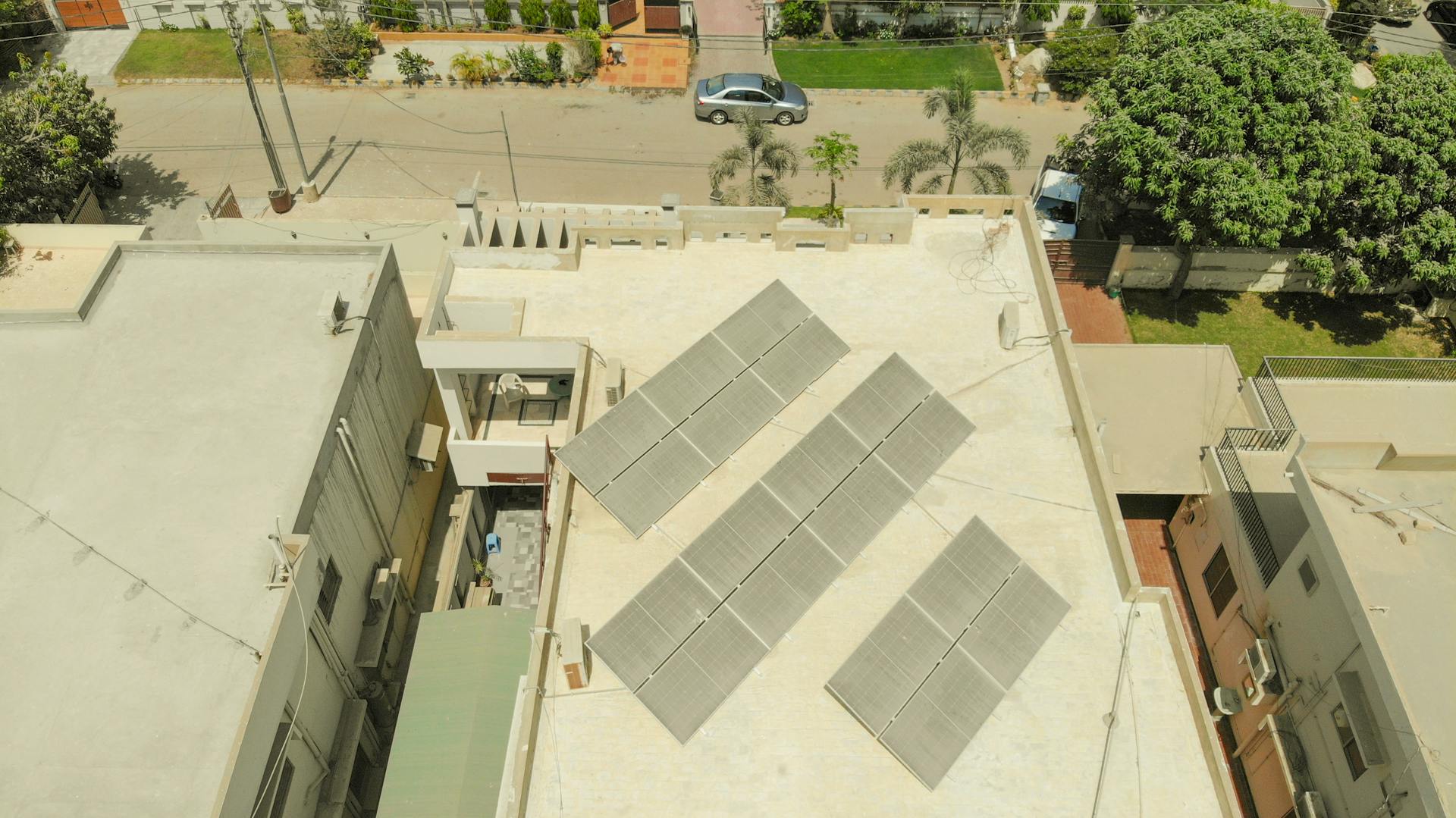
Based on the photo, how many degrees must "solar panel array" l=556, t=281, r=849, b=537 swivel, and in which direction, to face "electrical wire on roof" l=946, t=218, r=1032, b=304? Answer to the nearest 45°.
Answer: approximately 90° to its left

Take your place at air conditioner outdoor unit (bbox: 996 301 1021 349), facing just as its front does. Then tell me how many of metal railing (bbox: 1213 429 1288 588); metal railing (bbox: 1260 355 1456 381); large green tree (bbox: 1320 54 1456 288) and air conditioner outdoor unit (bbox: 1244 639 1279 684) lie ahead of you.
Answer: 0

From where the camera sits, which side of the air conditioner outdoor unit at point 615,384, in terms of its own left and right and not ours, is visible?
right

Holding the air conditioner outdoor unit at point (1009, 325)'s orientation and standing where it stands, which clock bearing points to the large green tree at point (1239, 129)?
The large green tree is roughly at 4 o'clock from the air conditioner outdoor unit.

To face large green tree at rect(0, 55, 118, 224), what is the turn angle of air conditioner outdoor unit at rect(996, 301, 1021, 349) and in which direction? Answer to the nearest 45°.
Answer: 0° — it already faces it

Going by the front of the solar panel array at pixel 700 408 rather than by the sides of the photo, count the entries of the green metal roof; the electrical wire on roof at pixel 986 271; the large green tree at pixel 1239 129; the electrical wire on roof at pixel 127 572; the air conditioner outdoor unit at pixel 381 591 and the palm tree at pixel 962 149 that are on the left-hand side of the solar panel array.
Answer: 3

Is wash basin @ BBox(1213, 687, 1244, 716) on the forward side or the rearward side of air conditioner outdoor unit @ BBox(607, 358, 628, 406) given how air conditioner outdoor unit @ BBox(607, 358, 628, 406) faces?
on the forward side

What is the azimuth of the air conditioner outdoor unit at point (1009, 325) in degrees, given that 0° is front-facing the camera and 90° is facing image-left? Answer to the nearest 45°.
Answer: approximately 90°

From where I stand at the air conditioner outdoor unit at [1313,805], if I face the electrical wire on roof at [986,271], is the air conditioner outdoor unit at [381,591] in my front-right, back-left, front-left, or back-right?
front-left

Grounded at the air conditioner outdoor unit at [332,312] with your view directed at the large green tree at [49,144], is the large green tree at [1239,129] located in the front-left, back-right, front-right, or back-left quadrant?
back-right

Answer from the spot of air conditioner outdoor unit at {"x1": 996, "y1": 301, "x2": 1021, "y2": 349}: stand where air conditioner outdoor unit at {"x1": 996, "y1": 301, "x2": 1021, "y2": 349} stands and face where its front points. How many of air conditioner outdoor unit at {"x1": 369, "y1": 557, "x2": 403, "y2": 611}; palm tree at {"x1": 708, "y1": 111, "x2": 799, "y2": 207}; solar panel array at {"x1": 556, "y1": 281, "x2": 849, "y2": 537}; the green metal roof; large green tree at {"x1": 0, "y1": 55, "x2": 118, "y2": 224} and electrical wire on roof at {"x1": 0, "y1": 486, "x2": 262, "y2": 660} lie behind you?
0

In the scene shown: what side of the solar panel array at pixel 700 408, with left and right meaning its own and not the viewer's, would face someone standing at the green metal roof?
right

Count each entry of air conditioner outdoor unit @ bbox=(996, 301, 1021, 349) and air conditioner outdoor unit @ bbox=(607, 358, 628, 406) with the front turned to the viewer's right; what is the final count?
1

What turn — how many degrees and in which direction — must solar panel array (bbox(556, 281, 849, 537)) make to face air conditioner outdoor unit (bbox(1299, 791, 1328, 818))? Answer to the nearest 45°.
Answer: approximately 45° to its left

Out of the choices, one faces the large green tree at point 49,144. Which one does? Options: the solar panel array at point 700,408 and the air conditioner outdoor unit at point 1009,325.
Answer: the air conditioner outdoor unit

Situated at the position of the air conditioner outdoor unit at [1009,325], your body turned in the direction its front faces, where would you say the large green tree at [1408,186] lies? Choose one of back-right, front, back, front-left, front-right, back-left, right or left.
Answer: back-right

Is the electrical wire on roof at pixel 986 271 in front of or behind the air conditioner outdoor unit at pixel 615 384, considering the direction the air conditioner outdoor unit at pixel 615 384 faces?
in front

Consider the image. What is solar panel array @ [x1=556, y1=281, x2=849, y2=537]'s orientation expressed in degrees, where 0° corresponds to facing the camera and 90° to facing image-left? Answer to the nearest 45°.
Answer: approximately 315°

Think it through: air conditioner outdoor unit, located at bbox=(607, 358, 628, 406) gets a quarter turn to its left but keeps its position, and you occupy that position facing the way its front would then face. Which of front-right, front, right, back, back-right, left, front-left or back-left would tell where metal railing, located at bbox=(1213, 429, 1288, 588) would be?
right
